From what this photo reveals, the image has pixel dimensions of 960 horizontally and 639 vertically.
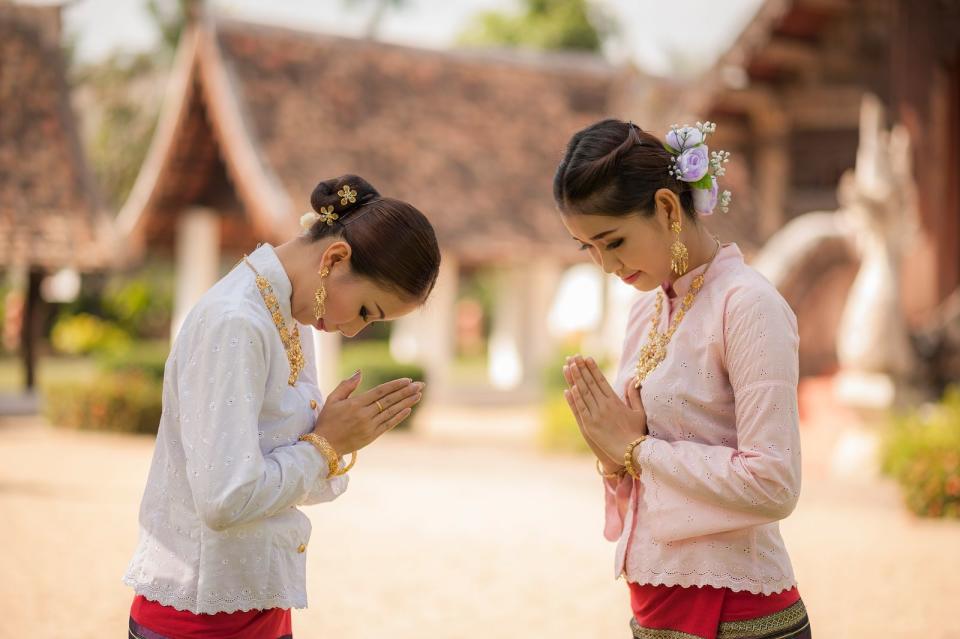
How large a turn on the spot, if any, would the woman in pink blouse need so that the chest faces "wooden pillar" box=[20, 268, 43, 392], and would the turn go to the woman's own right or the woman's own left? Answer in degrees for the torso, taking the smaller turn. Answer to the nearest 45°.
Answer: approximately 90° to the woman's own right

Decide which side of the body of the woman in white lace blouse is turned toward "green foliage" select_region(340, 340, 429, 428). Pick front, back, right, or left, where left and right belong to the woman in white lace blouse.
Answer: left

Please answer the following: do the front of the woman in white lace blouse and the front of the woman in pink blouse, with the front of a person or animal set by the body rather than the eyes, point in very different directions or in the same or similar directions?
very different directions

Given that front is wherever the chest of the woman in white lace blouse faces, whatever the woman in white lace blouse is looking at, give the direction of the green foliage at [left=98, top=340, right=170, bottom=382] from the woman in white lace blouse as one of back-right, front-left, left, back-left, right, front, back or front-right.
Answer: left

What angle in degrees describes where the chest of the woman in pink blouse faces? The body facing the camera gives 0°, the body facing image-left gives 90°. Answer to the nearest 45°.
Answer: approximately 45°

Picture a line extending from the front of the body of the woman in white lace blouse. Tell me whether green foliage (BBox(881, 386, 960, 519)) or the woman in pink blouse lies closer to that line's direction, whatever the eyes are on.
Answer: the woman in pink blouse

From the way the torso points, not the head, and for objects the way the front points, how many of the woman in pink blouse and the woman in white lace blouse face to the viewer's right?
1

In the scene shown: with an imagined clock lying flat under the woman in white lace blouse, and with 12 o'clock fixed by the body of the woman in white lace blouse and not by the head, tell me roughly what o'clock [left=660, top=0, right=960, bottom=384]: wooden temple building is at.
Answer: The wooden temple building is roughly at 10 o'clock from the woman in white lace blouse.

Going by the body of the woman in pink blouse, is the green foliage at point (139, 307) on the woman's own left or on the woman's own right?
on the woman's own right

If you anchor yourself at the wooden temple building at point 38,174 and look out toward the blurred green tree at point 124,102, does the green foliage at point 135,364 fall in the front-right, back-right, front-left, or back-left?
back-right

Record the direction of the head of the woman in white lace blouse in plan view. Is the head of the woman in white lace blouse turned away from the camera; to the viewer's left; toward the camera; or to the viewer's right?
to the viewer's right

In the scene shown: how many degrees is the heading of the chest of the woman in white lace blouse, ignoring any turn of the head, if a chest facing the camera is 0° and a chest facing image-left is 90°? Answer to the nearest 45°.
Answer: approximately 270°

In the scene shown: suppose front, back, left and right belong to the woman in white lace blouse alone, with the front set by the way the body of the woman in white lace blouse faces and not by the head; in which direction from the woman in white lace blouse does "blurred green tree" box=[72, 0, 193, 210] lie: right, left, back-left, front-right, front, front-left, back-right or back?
left
